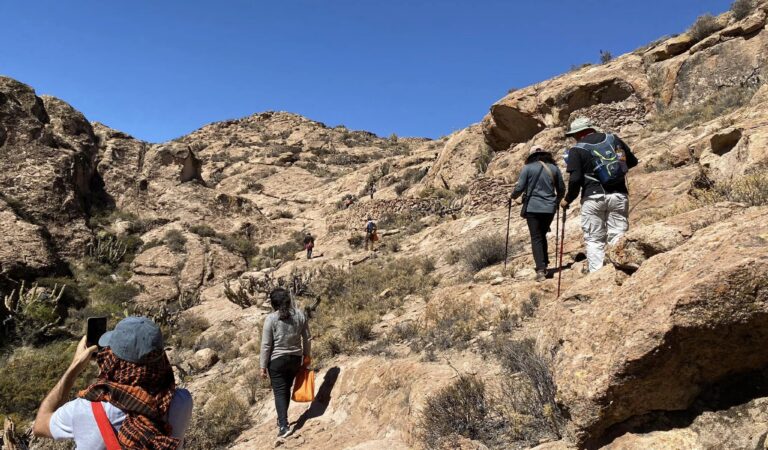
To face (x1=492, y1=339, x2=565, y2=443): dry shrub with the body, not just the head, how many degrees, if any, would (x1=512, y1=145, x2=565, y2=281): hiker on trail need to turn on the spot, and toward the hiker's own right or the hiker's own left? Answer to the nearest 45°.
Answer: approximately 180°

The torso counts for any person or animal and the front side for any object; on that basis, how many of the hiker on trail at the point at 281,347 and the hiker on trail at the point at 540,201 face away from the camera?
2

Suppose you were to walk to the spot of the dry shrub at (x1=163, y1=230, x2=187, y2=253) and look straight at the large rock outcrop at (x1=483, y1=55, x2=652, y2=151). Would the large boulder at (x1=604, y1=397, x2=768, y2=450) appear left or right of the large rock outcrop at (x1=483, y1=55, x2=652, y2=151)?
right

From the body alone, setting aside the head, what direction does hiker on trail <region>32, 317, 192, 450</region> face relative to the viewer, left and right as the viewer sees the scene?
facing away from the viewer and to the left of the viewer

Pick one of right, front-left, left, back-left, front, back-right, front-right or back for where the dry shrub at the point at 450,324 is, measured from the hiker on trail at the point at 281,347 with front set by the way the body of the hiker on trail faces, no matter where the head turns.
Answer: right

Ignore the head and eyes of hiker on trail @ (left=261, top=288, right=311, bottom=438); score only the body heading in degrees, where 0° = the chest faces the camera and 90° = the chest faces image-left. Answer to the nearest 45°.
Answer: approximately 180°

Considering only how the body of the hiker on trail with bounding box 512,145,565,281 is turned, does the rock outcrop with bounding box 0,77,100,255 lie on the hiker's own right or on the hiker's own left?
on the hiker's own left

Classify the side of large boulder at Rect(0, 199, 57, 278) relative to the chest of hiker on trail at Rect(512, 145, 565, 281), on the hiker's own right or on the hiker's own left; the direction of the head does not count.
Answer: on the hiker's own left

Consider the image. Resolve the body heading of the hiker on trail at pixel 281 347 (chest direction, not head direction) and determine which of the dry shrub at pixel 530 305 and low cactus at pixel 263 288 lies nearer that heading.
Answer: the low cactus

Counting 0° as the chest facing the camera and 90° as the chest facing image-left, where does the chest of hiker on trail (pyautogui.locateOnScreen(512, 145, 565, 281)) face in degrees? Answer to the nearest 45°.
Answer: approximately 180°
